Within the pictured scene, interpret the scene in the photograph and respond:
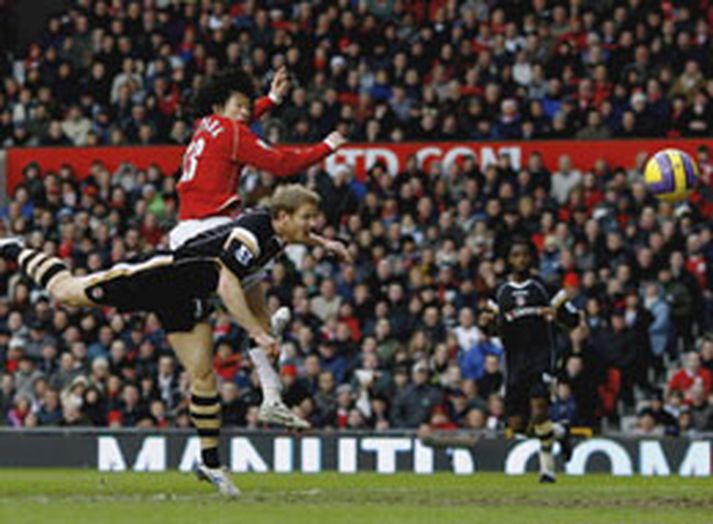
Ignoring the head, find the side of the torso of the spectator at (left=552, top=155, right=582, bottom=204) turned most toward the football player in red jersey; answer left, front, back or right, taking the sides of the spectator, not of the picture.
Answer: front

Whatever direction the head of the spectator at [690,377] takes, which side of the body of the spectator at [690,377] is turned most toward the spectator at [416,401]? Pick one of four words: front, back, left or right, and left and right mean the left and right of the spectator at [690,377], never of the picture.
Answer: right

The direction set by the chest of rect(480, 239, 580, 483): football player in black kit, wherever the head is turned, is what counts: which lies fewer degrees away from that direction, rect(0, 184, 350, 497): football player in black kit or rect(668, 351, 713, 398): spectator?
the football player in black kit

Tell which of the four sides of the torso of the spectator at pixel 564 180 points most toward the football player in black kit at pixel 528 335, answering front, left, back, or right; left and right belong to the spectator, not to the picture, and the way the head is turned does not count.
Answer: front

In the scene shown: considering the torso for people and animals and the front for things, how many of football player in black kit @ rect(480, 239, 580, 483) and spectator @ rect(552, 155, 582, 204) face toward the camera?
2

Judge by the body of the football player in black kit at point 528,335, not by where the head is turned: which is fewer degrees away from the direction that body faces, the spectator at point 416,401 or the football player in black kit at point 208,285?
the football player in black kit
